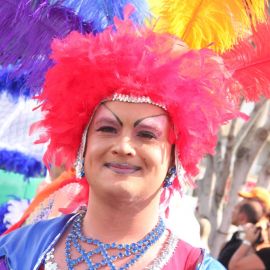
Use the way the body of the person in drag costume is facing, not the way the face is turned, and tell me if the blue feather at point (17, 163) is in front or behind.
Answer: behind

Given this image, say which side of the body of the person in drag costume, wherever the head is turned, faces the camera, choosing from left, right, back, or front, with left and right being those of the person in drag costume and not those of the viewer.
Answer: front

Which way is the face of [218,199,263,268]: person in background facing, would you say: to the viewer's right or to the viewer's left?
to the viewer's left

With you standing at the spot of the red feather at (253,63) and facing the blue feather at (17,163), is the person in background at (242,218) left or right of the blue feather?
right

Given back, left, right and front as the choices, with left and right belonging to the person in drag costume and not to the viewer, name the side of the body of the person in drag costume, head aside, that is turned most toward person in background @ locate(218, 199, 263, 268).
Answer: back
